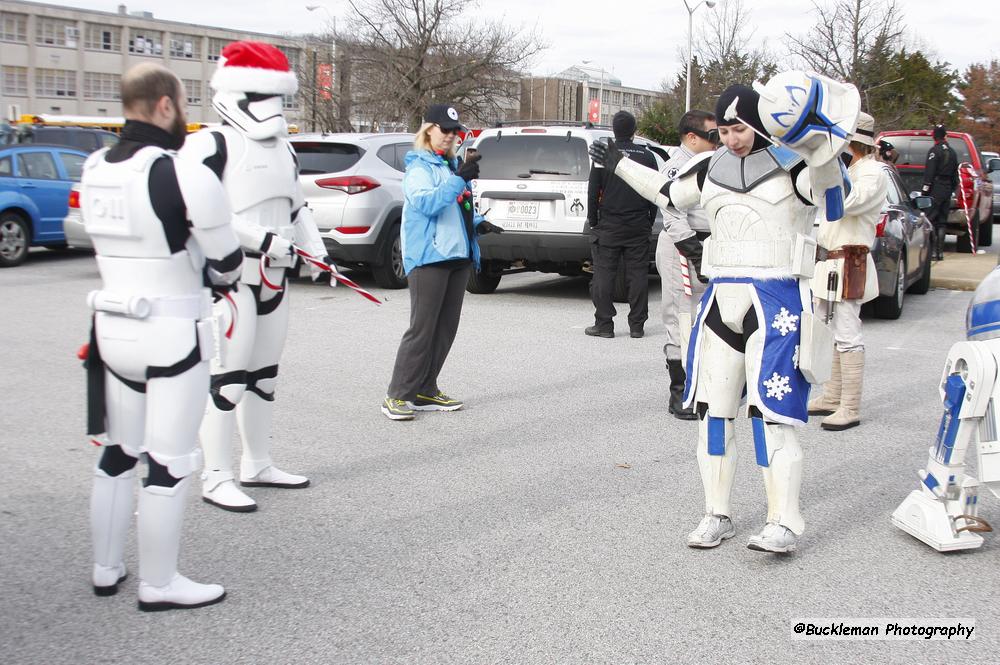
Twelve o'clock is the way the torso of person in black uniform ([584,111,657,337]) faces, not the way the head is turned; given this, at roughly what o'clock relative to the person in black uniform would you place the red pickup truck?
The red pickup truck is roughly at 1 o'clock from the person in black uniform.

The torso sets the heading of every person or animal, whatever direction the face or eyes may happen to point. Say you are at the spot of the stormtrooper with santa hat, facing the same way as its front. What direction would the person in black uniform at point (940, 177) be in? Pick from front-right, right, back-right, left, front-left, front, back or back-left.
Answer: left

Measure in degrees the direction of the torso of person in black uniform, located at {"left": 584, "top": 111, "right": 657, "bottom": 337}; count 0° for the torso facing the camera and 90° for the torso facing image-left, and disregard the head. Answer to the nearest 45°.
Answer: approximately 180°

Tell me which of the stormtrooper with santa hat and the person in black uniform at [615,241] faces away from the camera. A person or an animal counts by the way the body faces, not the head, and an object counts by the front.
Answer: the person in black uniform

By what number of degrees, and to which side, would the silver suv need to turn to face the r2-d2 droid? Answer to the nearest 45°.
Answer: approximately 135° to its right

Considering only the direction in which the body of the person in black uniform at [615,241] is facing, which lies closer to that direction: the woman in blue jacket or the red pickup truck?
the red pickup truck

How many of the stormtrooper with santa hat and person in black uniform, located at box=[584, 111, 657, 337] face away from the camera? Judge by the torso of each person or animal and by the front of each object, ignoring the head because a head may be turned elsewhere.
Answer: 1

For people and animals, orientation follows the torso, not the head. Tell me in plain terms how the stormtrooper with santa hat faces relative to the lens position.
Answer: facing the viewer and to the right of the viewer

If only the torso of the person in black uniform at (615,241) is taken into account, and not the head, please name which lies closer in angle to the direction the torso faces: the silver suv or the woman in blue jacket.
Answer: the silver suv

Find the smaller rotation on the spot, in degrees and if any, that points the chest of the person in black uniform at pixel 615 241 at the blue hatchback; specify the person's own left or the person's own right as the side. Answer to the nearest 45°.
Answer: approximately 45° to the person's own left
